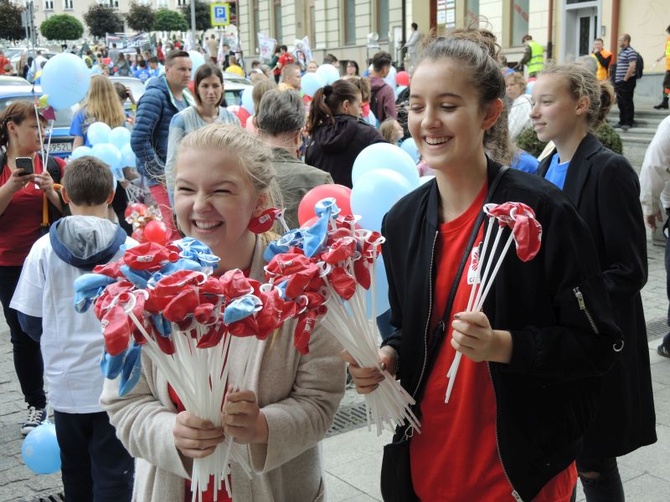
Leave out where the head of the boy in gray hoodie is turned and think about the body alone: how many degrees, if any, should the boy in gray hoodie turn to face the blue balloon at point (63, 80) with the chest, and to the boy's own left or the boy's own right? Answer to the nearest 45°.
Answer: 0° — they already face it

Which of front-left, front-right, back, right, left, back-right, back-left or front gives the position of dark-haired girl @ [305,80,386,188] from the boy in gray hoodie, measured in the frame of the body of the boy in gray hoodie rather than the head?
front-right

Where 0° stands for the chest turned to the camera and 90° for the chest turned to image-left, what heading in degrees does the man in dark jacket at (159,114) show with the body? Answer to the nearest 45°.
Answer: approximately 315°

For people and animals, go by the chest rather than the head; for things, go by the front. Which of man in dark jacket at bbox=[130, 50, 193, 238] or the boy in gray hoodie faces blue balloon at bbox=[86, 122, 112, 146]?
the boy in gray hoodie

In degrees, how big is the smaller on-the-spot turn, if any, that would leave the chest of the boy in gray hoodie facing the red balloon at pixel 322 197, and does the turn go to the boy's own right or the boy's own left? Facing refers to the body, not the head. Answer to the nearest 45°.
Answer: approximately 45° to the boy's own right

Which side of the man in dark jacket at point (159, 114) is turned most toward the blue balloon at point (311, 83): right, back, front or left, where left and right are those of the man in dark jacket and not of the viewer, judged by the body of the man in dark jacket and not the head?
left

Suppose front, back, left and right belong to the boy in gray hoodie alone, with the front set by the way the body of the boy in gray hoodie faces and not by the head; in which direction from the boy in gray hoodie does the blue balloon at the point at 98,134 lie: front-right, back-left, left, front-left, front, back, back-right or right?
front

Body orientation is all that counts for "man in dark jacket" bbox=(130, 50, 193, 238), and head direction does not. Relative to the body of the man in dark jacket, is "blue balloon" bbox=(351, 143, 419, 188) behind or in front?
in front

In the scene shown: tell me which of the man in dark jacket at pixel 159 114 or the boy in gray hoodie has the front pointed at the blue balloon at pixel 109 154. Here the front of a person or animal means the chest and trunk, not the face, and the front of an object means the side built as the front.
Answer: the boy in gray hoodie

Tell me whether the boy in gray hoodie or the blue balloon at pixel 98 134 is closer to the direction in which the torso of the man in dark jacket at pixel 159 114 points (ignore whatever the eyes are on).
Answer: the boy in gray hoodie

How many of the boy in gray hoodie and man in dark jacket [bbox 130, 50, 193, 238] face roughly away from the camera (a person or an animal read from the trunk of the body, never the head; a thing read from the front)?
1

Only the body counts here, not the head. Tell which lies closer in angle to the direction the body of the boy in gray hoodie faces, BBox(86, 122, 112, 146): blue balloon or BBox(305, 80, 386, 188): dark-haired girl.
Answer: the blue balloon

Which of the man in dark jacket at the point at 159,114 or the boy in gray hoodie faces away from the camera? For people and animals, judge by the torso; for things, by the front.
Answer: the boy in gray hoodie

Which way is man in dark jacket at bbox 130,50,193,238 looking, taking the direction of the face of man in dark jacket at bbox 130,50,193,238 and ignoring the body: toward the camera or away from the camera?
toward the camera

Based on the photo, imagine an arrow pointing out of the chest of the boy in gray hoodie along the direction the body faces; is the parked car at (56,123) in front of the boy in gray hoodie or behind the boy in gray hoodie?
in front

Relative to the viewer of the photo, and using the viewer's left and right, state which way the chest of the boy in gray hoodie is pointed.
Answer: facing away from the viewer

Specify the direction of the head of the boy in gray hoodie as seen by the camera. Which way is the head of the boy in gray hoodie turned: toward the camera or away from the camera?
away from the camera
